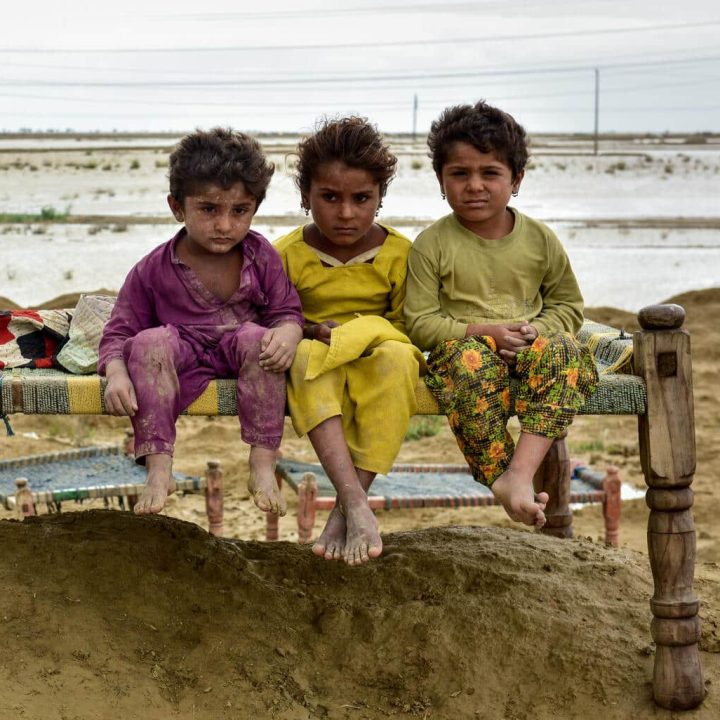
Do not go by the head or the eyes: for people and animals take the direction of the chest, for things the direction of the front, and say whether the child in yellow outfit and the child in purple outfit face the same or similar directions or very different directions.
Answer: same or similar directions

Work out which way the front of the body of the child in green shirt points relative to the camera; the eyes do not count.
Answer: toward the camera

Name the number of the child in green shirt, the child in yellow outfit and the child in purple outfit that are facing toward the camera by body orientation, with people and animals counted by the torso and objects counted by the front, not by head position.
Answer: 3

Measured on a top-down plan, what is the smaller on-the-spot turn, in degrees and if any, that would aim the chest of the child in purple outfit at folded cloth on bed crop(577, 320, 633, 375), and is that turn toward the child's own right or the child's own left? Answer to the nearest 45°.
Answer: approximately 90° to the child's own left

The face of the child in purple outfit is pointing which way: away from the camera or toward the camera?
toward the camera

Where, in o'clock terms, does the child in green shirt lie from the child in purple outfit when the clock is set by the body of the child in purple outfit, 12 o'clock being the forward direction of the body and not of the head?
The child in green shirt is roughly at 9 o'clock from the child in purple outfit.

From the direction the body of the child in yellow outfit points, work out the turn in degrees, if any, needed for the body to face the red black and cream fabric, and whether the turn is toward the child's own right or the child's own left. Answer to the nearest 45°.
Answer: approximately 135° to the child's own right

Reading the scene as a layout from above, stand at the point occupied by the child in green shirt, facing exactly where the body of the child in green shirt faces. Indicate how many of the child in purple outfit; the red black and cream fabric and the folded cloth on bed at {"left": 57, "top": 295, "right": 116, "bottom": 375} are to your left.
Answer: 0

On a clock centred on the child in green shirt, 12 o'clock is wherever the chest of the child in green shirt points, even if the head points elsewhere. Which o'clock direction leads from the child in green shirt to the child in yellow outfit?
The child in yellow outfit is roughly at 2 o'clock from the child in green shirt.

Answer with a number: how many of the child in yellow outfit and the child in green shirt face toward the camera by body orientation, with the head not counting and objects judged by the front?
2

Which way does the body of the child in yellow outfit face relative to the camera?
toward the camera

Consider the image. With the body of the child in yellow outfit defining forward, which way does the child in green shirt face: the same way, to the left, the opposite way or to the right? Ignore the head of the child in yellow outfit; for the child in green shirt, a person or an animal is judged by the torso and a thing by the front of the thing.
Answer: the same way

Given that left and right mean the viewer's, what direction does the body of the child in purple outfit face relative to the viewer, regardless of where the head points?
facing the viewer

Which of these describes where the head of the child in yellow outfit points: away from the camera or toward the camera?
toward the camera
